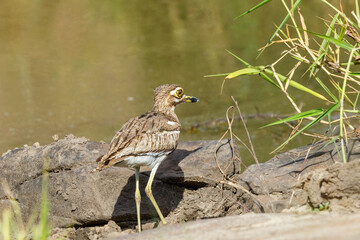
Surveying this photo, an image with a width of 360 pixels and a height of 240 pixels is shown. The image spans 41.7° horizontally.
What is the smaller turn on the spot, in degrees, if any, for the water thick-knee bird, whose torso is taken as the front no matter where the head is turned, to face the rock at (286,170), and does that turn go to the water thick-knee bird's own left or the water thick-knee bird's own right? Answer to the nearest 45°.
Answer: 0° — it already faces it

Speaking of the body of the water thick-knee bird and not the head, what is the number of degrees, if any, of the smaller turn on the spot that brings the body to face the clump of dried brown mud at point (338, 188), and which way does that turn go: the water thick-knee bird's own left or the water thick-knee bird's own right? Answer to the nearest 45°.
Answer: approximately 45° to the water thick-knee bird's own right

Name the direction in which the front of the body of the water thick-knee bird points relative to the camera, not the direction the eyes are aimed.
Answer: to the viewer's right
